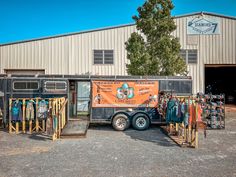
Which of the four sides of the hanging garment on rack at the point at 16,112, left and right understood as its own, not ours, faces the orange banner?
left

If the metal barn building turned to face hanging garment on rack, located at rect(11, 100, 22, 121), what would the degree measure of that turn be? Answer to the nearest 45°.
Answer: approximately 45° to its right

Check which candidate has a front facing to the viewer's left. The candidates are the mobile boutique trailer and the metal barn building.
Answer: the mobile boutique trailer

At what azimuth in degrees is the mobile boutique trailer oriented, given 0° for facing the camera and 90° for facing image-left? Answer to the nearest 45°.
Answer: approximately 90°

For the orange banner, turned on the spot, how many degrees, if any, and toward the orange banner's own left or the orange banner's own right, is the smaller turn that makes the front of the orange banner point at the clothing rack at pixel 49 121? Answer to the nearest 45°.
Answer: approximately 90° to the orange banner's own right

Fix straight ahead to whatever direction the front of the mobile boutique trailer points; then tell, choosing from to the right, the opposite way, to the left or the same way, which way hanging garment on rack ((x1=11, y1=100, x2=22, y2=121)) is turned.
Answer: to the left

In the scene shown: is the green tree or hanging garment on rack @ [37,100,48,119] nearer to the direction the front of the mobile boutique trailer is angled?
the hanging garment on rack

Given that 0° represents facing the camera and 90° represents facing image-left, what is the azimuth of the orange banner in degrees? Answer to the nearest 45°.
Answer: approximately 0°

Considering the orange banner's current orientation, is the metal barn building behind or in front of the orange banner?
behind

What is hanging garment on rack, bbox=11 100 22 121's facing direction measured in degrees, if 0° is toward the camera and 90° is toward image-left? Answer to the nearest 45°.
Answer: approximately 0°
